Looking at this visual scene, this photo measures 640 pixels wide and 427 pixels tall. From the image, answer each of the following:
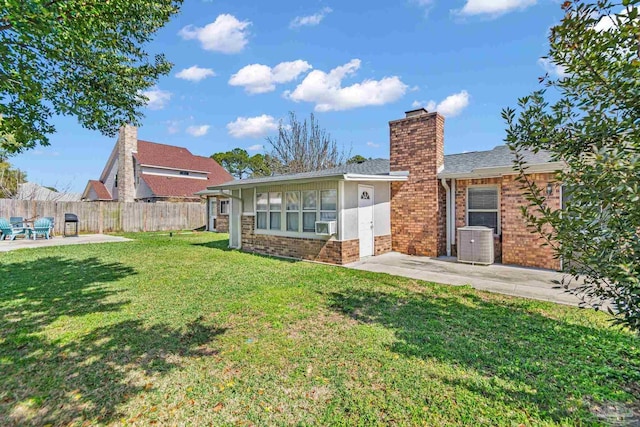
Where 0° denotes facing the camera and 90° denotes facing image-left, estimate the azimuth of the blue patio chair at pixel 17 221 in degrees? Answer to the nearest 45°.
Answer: approximately 315°

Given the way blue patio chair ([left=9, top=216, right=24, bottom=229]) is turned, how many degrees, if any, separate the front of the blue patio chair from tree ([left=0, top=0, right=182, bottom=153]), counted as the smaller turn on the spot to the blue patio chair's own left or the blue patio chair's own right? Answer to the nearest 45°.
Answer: approximately 45° to the blue patio chair's own right

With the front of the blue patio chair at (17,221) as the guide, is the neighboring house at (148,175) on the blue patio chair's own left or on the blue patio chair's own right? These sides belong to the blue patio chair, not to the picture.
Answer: on the blue patio chair's own left

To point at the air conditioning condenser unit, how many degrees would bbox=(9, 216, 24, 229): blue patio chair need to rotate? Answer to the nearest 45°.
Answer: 0° — it already faces it

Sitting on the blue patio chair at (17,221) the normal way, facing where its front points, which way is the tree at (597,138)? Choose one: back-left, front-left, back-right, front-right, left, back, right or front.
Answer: front-right

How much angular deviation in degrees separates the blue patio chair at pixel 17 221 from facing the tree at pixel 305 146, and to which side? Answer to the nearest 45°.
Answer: approximately 45° to its left

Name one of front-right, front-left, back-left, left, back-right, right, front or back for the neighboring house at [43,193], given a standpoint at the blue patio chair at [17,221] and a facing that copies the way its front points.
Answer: back-left

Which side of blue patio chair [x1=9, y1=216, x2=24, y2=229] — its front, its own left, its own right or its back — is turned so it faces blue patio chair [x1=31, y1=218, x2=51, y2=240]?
front
